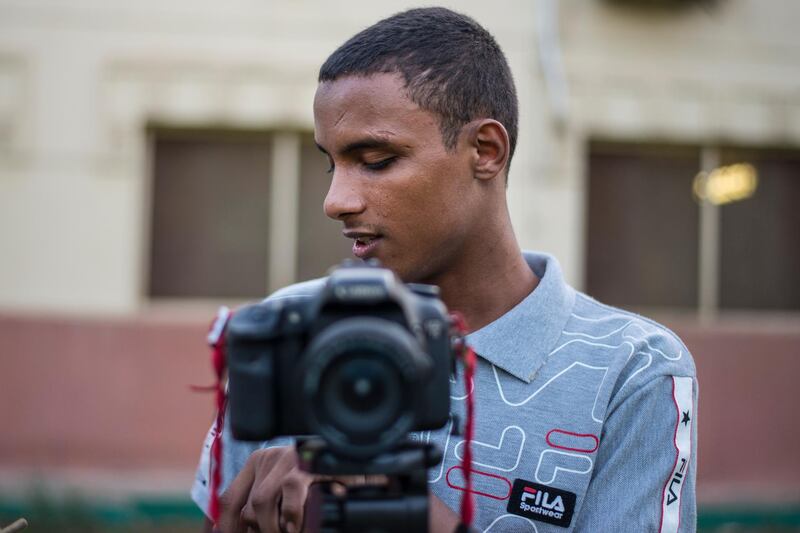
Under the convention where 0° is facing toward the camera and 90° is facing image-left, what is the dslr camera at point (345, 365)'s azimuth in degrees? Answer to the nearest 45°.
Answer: approximately 0°

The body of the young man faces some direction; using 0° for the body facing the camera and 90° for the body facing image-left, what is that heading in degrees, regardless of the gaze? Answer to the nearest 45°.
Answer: approximately 45°
